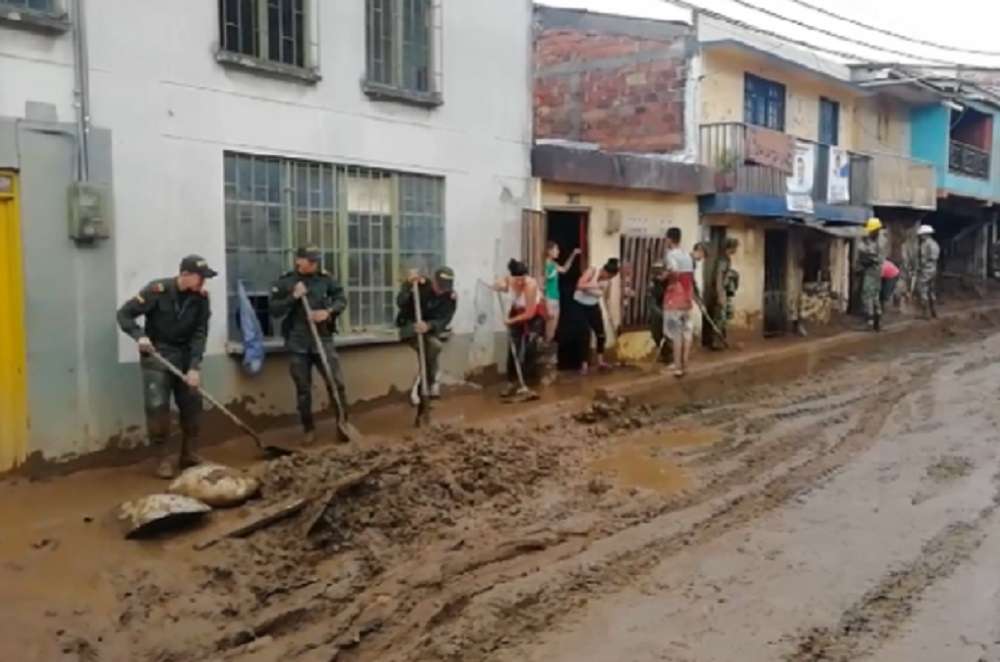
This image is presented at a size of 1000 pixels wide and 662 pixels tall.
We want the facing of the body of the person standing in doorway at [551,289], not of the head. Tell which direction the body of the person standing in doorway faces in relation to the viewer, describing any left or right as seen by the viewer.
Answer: facing the viewer and to the right of the viewer

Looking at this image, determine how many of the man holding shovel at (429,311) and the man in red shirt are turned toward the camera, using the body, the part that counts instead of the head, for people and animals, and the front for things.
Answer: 1

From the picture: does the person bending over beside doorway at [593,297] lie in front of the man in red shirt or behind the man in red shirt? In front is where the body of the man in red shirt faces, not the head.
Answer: in front

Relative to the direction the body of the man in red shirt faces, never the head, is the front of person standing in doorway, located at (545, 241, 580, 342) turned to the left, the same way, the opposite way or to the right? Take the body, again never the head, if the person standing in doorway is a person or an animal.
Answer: the opposite way

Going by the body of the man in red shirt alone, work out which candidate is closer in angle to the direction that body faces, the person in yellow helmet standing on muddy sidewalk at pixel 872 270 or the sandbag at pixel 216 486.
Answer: the person in yellow helmet standing on muddy sidewalk

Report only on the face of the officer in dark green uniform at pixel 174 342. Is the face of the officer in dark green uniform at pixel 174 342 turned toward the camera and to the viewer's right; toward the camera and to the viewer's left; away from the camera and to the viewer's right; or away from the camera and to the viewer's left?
toward the camera and to the viewer's right

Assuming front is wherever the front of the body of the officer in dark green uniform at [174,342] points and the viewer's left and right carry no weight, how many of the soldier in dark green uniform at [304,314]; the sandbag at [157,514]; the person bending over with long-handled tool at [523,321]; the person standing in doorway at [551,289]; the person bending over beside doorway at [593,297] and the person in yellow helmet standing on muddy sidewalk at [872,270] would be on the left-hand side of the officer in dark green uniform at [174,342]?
5

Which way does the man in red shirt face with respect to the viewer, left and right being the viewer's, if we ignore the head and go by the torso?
facing away from the viewer and to the left of the viewer

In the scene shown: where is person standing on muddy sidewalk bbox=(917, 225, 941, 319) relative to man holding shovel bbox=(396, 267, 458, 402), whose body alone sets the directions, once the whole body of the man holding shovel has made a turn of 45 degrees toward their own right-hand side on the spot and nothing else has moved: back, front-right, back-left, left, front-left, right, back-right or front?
back

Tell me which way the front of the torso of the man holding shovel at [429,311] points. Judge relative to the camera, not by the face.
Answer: toward the camera

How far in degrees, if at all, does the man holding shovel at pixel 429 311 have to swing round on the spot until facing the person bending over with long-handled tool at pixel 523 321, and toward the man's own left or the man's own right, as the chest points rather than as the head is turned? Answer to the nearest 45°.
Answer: approximately 135° to the man's own left
